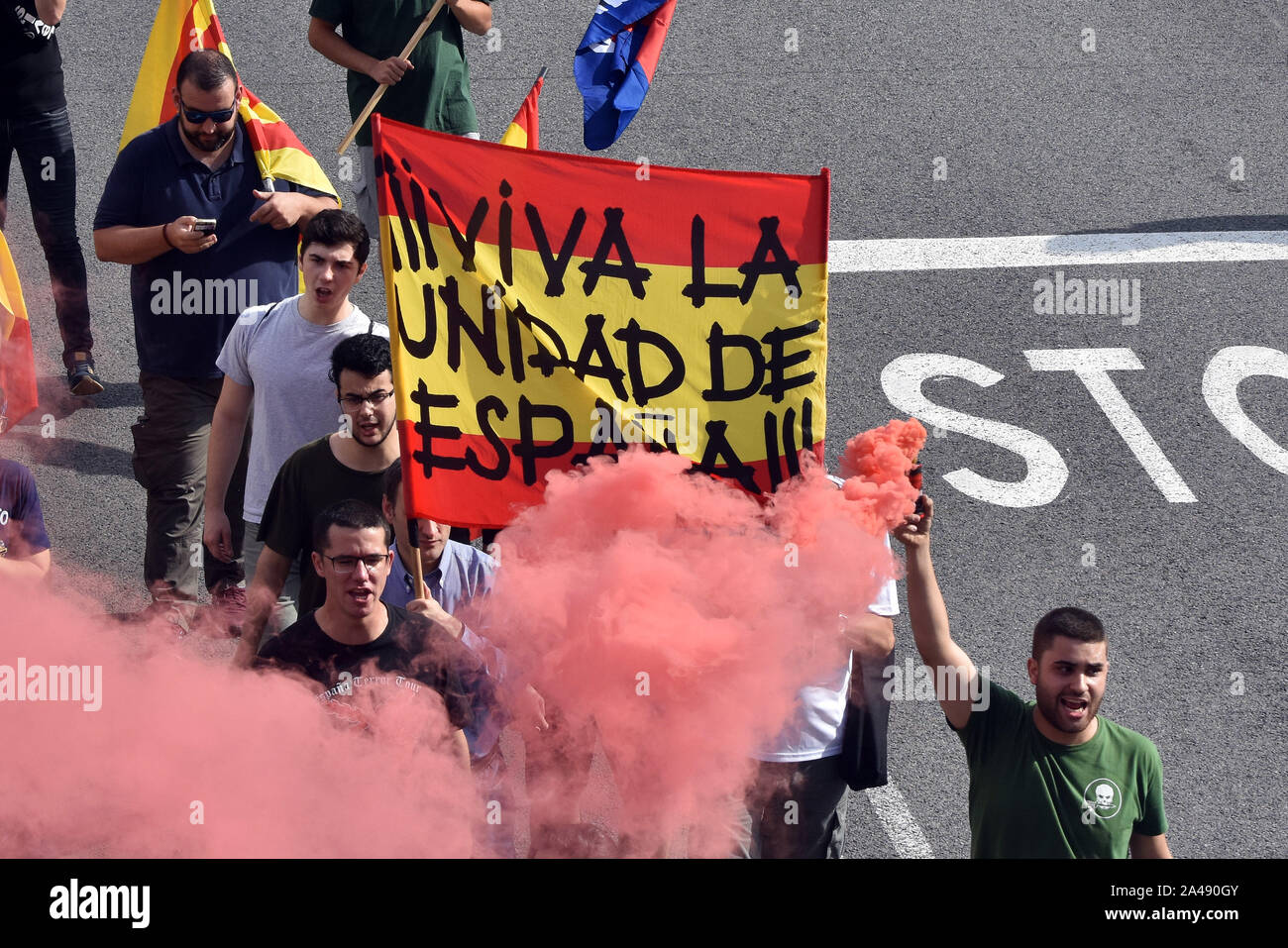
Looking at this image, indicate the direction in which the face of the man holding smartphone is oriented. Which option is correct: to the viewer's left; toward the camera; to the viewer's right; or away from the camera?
toward the camera

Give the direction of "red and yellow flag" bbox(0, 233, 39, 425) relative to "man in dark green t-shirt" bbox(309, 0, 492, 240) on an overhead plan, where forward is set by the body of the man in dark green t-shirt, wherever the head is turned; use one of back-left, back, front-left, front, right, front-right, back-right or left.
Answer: front-right

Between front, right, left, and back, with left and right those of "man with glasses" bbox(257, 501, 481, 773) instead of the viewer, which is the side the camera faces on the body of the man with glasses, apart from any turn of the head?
front

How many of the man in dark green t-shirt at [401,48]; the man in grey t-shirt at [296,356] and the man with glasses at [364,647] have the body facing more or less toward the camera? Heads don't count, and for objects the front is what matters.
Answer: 3

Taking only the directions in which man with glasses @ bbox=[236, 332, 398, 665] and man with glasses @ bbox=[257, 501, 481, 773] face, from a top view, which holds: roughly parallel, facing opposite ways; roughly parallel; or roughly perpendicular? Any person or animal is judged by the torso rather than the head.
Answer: roughly parallel

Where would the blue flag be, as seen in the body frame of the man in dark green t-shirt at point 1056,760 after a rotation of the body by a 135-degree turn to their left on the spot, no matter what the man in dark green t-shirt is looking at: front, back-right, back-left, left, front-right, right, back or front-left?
left

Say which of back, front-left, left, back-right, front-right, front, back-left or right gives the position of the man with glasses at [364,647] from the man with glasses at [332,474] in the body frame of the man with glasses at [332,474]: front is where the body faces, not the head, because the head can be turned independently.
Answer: front

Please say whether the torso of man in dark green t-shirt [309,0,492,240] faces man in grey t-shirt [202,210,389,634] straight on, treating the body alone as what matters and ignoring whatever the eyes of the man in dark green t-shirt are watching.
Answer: yes

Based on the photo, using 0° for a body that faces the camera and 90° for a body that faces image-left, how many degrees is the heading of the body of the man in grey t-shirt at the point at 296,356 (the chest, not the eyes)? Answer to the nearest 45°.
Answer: approximately 0°

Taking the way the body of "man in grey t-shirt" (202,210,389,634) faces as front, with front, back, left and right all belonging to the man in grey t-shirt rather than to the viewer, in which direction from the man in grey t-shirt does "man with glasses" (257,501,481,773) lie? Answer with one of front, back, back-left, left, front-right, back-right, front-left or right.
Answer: front

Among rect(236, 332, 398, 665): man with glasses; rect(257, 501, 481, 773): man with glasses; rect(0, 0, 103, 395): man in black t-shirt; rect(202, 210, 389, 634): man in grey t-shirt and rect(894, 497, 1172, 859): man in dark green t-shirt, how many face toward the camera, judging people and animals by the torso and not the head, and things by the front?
5

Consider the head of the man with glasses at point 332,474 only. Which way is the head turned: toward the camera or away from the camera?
toward the camera

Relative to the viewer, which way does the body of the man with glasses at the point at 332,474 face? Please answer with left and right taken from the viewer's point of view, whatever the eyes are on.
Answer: facing the viewer

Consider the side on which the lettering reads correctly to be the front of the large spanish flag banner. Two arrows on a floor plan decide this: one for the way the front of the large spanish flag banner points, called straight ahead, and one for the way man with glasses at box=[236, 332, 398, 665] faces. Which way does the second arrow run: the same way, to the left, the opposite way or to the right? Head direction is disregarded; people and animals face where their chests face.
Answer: the same way
